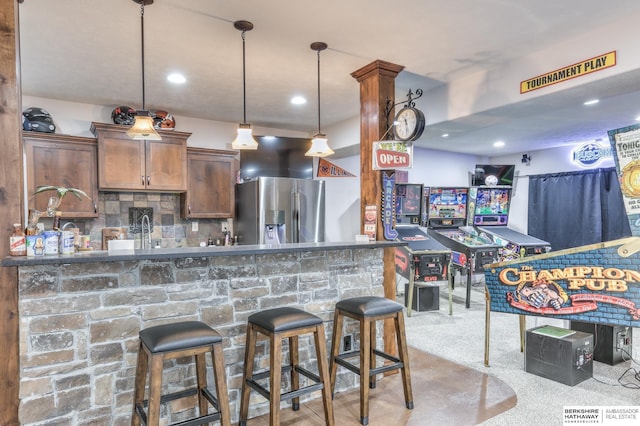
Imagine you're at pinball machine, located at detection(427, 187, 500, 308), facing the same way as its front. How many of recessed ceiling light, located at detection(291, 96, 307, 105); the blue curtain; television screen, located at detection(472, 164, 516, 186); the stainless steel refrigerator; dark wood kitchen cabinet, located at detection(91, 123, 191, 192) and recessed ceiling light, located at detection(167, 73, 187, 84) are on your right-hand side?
4

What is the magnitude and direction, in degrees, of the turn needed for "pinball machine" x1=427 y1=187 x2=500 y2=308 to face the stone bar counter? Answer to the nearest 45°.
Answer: approximately 45° to its right

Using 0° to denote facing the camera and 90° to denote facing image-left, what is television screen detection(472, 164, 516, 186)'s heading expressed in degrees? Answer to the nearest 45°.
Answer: approximately 0°

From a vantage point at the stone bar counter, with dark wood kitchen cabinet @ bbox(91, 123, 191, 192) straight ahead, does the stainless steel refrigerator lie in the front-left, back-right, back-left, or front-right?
front-right

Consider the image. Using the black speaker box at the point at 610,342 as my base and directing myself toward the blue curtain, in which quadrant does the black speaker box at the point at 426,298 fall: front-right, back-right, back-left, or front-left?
front-left

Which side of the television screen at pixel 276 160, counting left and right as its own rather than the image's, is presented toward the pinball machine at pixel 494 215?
left

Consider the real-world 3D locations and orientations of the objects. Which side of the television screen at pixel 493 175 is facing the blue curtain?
left

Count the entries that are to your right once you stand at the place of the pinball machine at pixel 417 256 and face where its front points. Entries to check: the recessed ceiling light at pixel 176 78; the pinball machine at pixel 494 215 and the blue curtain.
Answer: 1

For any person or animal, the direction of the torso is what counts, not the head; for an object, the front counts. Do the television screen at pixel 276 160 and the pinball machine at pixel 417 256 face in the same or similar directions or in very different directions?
same or similar directions

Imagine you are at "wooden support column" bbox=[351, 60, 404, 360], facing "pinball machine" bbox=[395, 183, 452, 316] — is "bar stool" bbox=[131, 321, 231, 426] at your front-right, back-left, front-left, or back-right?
back-left

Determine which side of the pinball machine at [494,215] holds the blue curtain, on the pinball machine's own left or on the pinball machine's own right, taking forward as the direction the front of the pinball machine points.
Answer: on the pinball machine's own left

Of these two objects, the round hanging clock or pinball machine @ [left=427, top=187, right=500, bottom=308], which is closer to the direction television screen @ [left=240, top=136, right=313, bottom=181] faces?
the round hanging clock

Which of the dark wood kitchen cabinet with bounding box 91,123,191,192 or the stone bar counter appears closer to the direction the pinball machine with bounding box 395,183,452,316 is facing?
the stone bar counter

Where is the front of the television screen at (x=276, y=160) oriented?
toward the camera

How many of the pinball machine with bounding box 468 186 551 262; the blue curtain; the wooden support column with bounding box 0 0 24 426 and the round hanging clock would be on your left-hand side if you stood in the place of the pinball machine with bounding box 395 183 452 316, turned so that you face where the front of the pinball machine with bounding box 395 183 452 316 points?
2

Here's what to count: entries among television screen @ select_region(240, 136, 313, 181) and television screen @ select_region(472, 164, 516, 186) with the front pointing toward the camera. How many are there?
2

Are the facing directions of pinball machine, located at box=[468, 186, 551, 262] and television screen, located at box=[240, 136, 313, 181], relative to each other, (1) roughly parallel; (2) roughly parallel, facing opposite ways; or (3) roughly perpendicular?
roughly parallel

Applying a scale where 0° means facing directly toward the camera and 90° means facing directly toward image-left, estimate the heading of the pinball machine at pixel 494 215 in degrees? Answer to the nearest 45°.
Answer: approximately 315°

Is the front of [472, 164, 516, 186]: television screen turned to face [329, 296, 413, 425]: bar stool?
yes

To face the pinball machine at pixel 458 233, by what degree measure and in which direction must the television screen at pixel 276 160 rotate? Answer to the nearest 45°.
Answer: approximately 90° to its left
